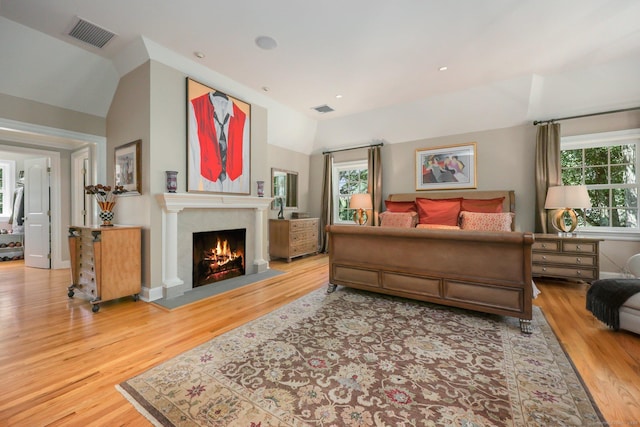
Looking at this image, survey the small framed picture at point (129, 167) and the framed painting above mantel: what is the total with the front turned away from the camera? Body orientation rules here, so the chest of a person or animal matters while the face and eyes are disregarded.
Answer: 0

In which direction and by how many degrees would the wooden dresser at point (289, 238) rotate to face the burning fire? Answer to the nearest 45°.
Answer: approximately 90° to its right

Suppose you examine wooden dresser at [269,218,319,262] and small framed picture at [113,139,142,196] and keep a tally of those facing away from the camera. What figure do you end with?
0

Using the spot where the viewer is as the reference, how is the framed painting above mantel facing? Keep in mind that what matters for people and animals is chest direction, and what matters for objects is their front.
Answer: facing the viewer and to the right of the viewer

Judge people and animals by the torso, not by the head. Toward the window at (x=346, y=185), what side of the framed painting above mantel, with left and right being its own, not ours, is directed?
left

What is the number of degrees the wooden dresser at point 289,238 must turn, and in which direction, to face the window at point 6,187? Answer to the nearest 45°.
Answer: approximately 135° to its right

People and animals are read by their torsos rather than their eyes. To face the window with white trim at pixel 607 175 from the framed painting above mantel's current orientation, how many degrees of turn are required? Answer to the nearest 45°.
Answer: approximately 45° to its left

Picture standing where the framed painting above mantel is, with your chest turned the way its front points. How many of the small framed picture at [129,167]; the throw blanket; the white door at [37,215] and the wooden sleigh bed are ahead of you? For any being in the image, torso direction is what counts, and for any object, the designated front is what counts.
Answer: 2

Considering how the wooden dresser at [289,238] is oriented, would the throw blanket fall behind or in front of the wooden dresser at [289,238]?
in front

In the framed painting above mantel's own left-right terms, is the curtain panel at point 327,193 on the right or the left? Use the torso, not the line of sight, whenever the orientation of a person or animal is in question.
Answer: on its left

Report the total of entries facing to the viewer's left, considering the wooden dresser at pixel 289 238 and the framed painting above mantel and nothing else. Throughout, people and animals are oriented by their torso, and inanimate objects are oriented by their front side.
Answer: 0

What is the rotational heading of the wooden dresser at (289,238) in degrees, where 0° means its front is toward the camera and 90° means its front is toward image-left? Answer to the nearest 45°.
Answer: approximately 315°

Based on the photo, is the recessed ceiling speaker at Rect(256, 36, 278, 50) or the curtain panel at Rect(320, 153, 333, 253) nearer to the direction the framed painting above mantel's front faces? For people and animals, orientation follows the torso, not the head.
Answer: the recessed ceiling speaker
